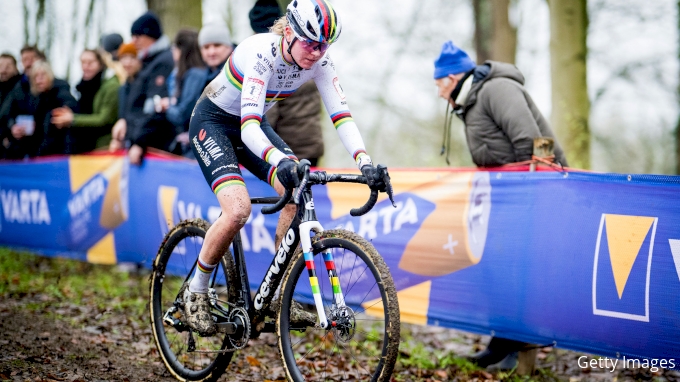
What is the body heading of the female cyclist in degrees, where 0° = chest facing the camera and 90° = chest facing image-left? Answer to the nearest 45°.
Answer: approximately 315°

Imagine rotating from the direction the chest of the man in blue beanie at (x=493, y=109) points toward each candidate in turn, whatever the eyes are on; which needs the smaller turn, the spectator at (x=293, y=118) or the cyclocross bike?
the spectator

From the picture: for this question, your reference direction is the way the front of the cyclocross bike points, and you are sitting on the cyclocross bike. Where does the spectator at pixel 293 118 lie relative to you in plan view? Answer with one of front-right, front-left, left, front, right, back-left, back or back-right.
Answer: back-left

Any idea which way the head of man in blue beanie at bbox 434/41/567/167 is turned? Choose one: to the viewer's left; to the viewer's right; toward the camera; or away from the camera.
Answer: to the viewer's left

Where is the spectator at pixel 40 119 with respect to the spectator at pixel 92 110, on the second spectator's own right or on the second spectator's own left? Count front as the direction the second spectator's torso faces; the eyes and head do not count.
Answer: on the second spectator's own right

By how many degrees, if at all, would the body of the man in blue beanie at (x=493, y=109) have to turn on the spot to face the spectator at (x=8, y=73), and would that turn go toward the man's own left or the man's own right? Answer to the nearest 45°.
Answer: approximately 45° to the man's own right

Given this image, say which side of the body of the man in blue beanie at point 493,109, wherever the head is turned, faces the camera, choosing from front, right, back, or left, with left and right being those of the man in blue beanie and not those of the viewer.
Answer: left

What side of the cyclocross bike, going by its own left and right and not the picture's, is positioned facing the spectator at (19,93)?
back
